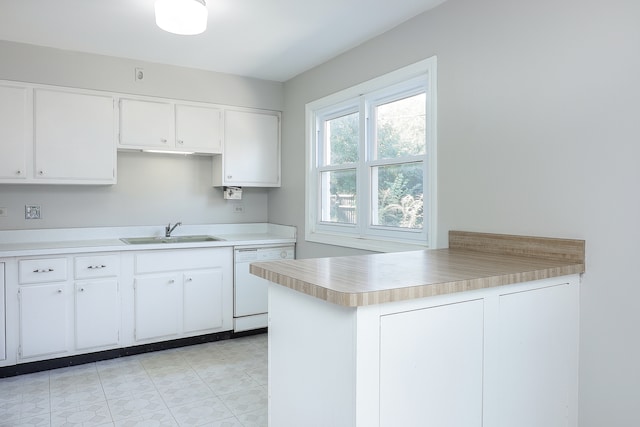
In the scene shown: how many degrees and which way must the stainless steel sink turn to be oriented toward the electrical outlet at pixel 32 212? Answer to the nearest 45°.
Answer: approximately 90° to its right

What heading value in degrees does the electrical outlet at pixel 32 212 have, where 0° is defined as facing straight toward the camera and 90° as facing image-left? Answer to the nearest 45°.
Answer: approximately 0°

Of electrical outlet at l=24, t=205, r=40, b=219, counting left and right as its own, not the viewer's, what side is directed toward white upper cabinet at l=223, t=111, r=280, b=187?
left

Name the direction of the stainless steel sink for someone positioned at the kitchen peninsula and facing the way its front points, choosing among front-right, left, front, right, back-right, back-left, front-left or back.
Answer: back

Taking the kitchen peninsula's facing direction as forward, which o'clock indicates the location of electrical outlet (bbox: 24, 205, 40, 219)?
The electrical outlet is roughly at 5 o'clock from the kitchen peninsula.

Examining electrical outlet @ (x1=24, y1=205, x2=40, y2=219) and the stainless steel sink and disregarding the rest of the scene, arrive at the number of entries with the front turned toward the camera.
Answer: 2

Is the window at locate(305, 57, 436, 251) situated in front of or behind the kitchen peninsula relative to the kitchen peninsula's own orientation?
behind
